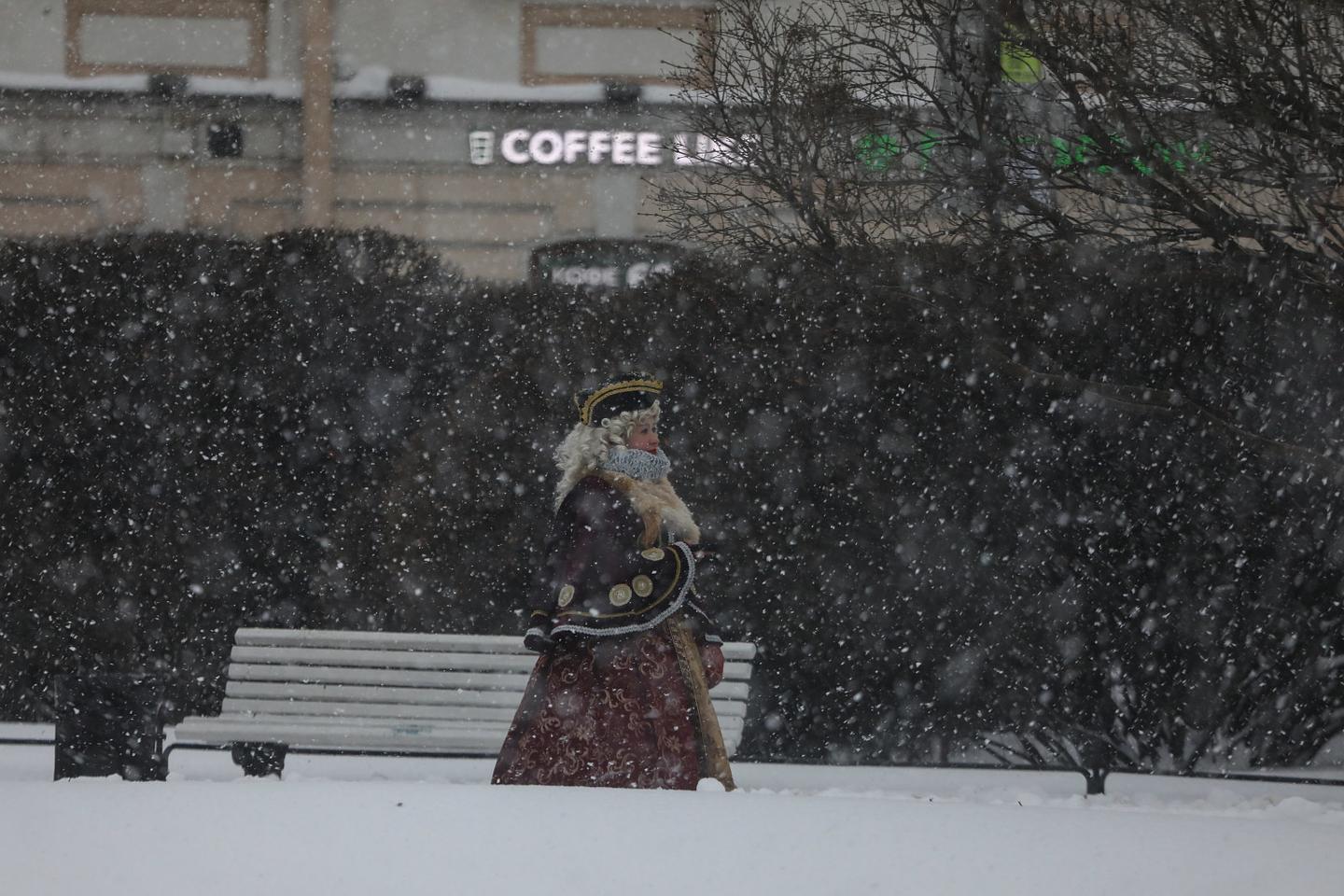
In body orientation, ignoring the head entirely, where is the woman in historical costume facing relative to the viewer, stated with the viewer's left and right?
facing to the right of the viewer

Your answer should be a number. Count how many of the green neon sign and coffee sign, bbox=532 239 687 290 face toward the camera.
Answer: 2

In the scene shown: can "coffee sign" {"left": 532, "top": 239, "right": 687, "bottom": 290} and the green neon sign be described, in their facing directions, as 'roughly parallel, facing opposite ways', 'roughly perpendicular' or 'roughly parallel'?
roughly parallel

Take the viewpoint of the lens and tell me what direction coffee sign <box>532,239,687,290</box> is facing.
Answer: facing the viewer

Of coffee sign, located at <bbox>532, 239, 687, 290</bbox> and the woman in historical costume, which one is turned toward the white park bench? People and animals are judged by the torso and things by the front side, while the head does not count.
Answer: the coffee sign

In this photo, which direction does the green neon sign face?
toward the camera

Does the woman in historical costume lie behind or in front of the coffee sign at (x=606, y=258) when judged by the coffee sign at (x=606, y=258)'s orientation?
in front

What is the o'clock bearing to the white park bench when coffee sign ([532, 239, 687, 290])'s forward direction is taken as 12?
The white park bench is roughly at 12 o'clock from the coffee sign.

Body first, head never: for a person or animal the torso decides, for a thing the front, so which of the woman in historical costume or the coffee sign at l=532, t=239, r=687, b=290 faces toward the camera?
the coffee sign

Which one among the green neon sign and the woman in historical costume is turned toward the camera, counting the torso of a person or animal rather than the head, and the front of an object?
the green neon sign

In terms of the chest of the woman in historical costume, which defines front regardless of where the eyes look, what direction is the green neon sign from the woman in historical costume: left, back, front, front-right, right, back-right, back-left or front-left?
front-left
